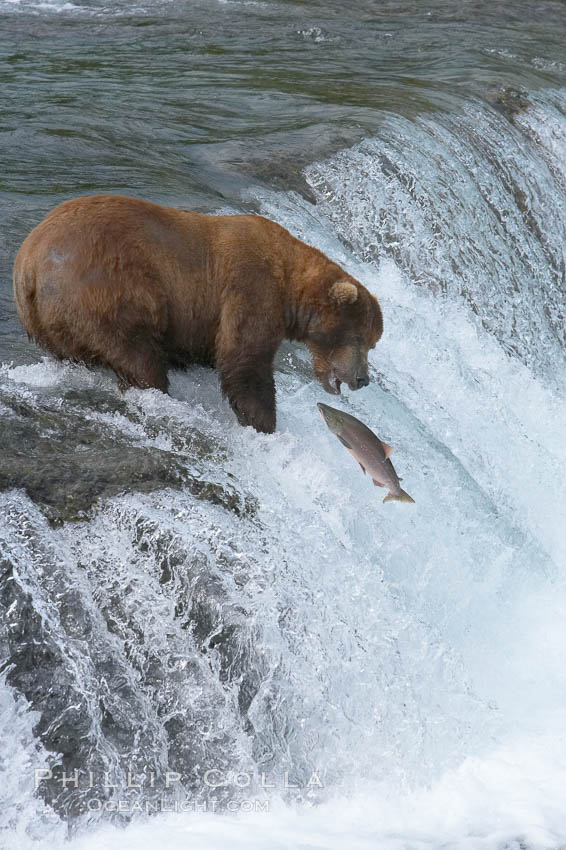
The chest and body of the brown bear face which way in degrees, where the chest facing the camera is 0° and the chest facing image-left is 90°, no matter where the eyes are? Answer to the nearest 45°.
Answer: approximately 270°

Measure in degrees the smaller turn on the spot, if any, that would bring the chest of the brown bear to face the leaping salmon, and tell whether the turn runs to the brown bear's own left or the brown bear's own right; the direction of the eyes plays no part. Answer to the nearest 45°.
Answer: approximately 45° to the brown bear's own right
